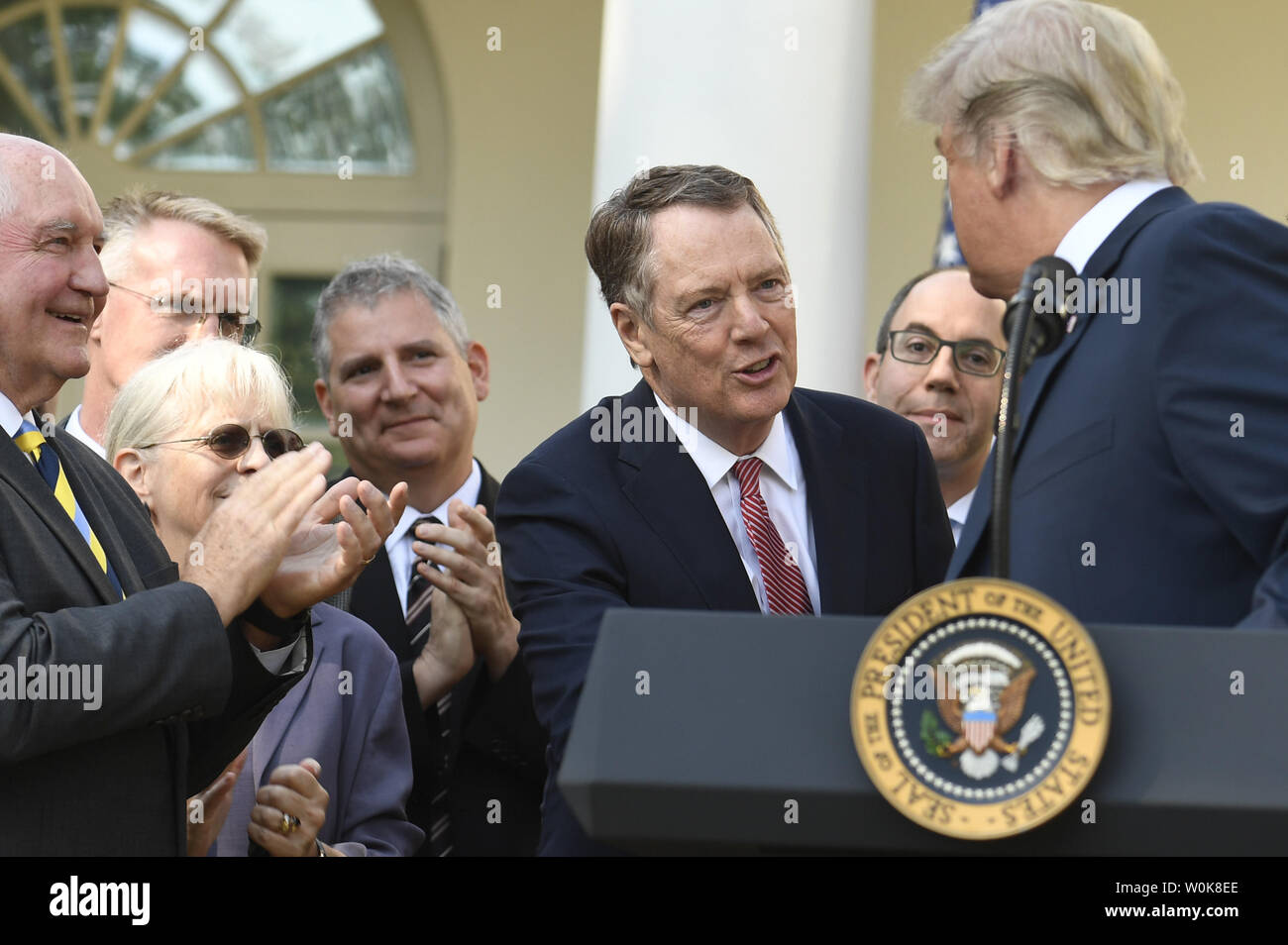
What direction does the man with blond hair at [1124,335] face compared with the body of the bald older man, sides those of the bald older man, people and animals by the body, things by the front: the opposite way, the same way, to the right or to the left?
the opposite way

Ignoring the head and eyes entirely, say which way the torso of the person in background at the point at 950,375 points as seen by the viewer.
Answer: toward the camera

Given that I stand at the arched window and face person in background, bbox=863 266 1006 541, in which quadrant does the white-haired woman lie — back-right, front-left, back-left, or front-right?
front-right

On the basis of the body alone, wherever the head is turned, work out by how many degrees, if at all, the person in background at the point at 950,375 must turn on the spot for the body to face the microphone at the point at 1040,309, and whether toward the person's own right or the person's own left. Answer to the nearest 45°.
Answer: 0° — they already face it

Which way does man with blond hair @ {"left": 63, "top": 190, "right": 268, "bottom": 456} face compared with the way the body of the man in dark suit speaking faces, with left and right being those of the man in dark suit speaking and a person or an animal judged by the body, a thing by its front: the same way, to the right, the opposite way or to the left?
the same way

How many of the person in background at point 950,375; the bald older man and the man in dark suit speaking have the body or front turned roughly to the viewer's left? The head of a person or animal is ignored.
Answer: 0

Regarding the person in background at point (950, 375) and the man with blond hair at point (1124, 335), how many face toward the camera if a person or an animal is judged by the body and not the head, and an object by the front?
1

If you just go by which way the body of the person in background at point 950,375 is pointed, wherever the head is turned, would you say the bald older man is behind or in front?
in front

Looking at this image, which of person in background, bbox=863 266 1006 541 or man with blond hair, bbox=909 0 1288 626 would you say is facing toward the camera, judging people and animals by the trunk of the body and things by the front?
the person in background

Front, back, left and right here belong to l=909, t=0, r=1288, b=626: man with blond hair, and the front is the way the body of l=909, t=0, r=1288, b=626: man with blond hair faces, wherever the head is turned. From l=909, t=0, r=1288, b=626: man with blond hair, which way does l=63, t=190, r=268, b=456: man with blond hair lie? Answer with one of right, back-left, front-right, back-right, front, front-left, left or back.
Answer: front-right

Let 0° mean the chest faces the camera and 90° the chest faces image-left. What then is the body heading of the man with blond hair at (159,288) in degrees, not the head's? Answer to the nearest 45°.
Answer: approximately 315°

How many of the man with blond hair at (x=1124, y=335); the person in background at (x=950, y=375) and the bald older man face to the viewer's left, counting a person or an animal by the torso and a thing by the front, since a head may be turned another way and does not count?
1

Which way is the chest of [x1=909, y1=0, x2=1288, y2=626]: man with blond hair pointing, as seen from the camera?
to the viewer's left

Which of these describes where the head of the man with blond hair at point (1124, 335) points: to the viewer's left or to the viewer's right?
to the viewer's left

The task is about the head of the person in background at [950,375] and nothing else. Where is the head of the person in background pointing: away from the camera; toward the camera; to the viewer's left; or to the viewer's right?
toward the camera

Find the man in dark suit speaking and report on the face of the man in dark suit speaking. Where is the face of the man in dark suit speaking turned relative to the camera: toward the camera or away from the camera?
toward the camera

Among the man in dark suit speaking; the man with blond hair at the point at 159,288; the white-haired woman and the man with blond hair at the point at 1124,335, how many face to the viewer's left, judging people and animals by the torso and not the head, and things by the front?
1
